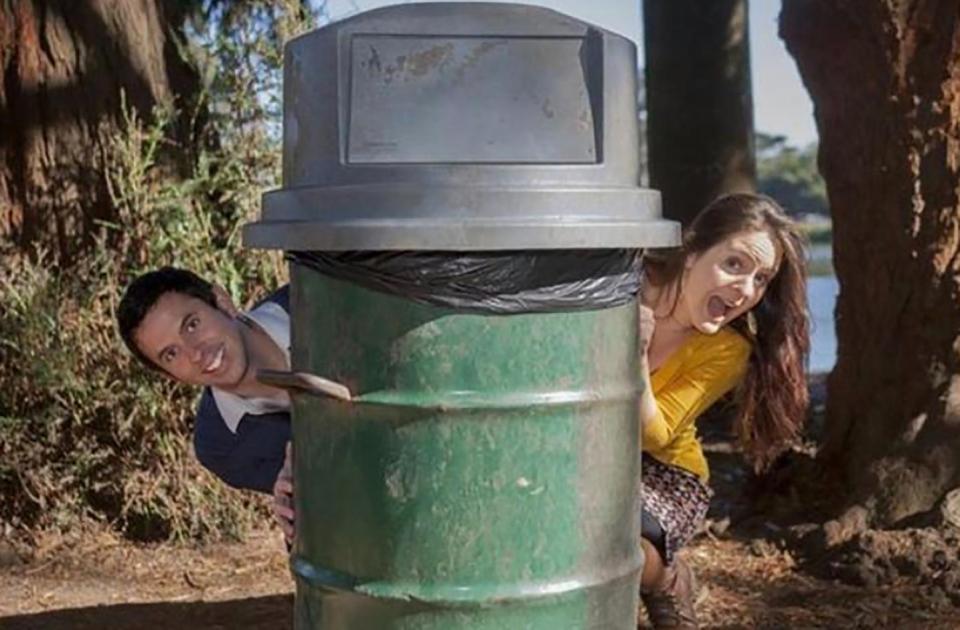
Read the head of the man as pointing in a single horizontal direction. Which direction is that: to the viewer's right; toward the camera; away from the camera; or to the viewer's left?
toward the camera

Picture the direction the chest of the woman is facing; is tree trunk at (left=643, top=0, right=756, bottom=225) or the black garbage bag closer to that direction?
the black garbage bag

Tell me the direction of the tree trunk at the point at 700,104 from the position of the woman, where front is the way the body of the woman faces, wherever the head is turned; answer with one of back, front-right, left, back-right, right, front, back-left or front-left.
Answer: back-right

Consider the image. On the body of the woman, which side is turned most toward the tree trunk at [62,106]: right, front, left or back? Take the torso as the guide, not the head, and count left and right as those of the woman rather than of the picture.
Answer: right

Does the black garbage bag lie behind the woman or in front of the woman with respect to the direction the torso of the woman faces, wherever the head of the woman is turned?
in front

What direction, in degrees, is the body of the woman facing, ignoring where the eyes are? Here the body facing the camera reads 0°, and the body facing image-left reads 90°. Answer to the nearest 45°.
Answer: approximately 45°

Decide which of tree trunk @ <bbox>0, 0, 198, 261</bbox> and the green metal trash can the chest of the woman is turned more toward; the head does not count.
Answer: the green metal trash can

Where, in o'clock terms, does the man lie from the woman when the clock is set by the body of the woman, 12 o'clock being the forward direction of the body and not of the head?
The man is roughly at 1 o'clock from the woman.

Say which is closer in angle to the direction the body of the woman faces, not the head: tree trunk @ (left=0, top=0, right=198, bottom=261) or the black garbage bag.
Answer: the black garbage bag

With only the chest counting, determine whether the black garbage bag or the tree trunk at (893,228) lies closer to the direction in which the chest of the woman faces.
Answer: the black garbage bag

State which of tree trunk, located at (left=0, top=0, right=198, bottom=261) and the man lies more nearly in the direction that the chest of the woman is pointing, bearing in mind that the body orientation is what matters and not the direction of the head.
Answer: the man
